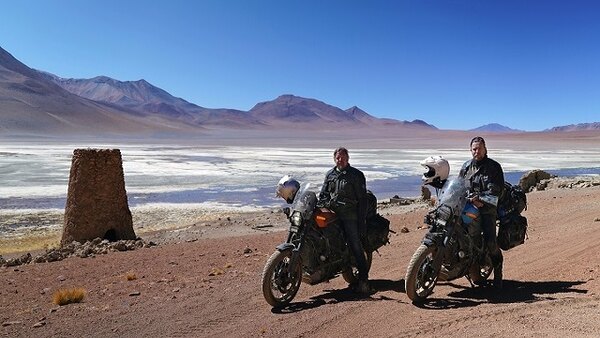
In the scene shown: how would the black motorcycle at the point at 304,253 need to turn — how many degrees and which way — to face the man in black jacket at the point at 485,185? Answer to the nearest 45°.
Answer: approximately 135° to its left

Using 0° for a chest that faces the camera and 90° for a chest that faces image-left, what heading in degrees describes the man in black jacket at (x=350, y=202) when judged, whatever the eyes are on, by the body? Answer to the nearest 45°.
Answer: approximately 45°

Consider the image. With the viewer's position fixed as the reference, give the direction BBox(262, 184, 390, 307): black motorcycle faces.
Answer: facing the viewer and to the left of the viewer

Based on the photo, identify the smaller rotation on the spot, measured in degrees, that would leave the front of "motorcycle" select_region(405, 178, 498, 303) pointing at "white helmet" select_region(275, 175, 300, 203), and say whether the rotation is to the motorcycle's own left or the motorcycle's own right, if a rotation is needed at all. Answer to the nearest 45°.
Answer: approximately 45° to the motorcycle's own right

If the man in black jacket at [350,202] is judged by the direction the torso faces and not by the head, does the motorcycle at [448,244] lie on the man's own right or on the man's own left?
on the man's own left

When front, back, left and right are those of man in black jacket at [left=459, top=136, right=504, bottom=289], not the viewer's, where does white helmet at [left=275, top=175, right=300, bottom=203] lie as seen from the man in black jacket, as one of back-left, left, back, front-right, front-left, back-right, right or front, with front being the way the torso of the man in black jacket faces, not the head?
front-right

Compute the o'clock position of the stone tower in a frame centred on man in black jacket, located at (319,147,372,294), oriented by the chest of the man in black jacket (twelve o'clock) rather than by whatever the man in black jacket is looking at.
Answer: The stone tower is roughly at 3 o'clock from the man in black jacket.
